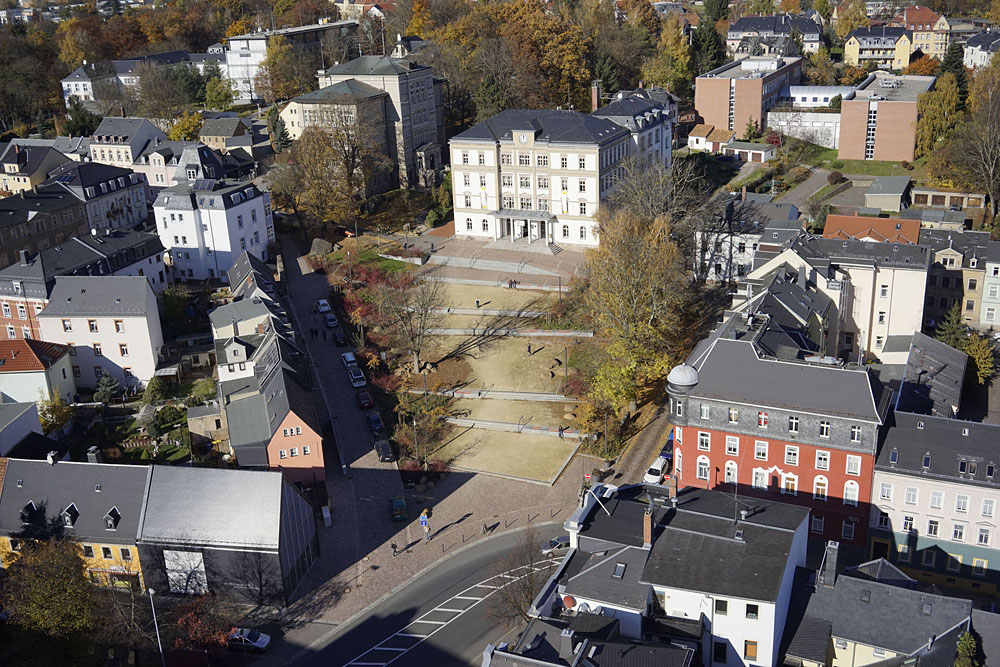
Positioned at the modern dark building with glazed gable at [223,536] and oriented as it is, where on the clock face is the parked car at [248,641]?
The parked car is roughly at 12 o'clock from the modern dark building with glazed gable.

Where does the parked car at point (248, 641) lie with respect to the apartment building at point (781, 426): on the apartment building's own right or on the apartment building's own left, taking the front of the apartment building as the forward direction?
on the apartment building's own right

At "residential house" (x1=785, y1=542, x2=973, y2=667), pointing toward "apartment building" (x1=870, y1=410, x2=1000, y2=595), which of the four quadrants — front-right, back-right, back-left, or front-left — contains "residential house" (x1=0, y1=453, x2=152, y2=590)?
back-left

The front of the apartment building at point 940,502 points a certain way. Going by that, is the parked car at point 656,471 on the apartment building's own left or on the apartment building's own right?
on the apartment building's own right

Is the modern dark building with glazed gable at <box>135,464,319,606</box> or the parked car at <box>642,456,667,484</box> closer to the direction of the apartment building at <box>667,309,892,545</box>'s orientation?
the modern dark building with glazed gable

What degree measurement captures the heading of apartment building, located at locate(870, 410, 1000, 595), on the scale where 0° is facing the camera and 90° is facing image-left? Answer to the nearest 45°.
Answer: approximately 0°

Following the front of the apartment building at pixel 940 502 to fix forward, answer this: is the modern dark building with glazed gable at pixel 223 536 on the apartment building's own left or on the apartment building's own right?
on the apartment building's own right

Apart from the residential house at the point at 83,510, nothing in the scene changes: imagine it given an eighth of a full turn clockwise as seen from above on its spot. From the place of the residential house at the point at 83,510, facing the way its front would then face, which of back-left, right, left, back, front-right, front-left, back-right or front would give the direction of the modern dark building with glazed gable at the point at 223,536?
left

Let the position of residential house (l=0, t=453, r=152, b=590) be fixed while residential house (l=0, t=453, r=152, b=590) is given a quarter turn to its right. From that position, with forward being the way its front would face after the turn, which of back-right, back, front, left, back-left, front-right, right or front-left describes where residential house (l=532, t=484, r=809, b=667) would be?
back-left

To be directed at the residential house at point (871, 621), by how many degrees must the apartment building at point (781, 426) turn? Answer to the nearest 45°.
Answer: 0° — it already faces it

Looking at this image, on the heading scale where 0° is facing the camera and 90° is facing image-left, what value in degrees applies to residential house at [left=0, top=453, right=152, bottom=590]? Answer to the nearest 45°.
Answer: approximately 0°

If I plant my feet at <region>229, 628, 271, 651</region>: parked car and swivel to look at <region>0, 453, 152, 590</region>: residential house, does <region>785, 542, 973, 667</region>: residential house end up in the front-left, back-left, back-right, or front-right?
back-right

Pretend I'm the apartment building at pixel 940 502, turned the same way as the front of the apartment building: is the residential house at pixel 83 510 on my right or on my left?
on my right
